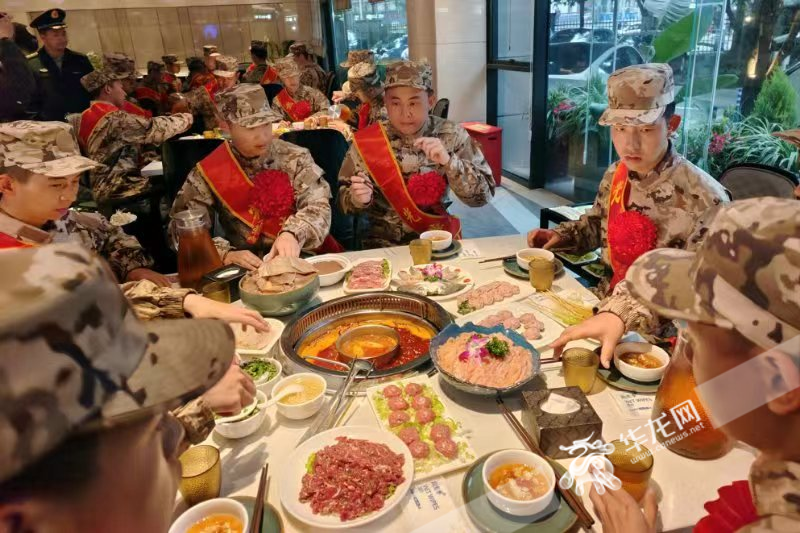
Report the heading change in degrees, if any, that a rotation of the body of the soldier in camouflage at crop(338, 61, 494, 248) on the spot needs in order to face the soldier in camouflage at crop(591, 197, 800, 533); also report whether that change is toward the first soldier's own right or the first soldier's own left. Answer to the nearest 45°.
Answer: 0° — they already face them

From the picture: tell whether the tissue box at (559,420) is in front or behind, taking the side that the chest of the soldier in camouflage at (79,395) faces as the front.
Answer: in front

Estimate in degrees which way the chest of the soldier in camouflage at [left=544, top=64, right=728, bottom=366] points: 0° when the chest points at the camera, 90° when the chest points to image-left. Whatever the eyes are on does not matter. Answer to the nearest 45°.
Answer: approximately 45°

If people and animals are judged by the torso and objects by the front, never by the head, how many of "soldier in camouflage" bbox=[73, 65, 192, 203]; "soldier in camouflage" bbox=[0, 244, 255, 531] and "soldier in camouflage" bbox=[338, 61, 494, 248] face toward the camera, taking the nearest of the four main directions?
1

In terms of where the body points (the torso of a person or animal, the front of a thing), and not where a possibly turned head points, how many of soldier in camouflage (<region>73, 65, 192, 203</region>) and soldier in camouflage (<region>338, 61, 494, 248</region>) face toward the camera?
1

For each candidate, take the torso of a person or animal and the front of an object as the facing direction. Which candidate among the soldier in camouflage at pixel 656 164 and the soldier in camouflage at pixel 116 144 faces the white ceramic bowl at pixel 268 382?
the soldier in camouflage at pixel 656 164

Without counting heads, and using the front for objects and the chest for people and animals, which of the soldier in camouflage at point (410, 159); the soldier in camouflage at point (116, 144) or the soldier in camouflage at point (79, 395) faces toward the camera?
the soldier in camouflage at point (410, 159)

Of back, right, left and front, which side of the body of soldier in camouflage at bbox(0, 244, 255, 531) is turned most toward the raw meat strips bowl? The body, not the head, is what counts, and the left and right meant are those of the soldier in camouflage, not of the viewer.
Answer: front

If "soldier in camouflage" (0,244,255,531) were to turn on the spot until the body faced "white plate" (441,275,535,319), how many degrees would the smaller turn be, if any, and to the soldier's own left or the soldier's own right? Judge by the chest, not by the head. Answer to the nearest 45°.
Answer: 0° — they already face it

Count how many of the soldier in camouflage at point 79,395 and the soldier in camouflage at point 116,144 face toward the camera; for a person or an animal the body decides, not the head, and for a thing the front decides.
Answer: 0

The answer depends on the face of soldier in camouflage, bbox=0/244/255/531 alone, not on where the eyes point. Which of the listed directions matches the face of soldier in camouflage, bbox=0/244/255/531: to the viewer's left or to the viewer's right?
to the viewer's right

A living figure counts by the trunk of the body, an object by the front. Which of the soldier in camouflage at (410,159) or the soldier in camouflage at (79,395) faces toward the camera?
the soldier in camouflage at (410,159)

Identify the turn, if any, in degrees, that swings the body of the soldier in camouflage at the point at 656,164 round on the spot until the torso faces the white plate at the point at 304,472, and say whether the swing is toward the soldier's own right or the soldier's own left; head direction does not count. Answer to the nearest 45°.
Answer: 0° — they already face it

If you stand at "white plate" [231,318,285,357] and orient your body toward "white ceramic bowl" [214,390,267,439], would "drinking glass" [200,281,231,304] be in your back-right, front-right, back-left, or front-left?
back-right

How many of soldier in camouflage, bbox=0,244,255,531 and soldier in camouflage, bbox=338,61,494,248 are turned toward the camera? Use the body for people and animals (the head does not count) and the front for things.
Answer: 1

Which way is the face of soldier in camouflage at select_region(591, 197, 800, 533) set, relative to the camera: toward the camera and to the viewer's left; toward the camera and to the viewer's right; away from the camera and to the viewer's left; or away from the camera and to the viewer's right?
away from the camera and to the viewer's left

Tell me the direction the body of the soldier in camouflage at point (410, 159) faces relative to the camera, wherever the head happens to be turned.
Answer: toward the camera
